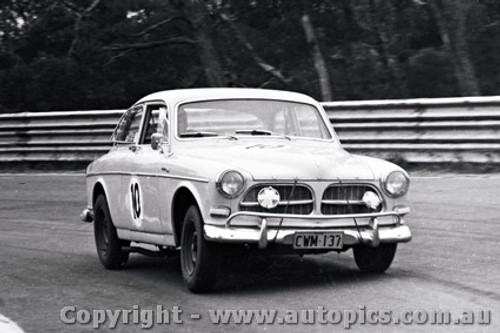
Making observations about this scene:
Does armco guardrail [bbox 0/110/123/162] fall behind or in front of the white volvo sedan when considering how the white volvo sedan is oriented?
behind

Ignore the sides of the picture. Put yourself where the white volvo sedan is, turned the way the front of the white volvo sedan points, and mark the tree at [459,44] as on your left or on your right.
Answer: on your left

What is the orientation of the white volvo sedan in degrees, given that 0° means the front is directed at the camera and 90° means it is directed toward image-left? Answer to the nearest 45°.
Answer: approximately 315°
